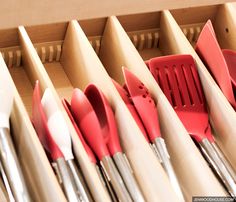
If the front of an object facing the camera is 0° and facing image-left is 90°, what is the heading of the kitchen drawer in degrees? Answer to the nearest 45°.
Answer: approximately 315°
